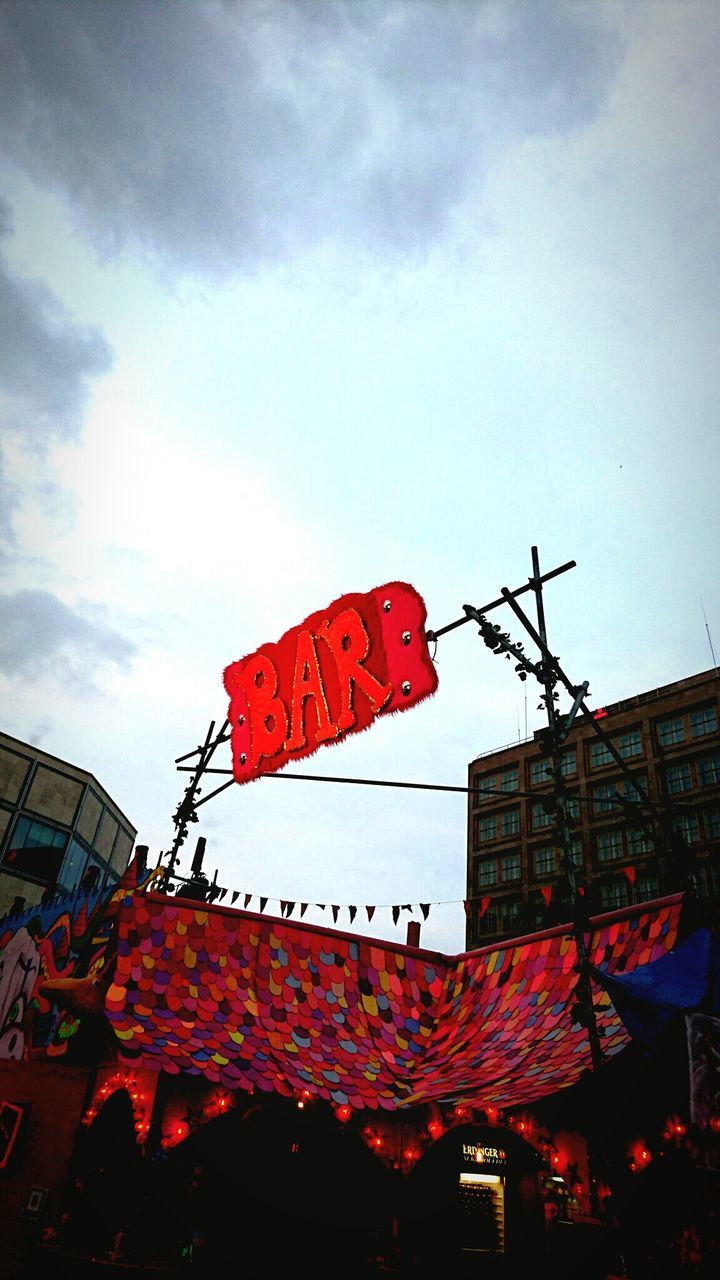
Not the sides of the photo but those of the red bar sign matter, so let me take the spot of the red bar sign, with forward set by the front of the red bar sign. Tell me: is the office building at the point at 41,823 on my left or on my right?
on my right

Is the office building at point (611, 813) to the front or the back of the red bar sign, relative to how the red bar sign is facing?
to the back

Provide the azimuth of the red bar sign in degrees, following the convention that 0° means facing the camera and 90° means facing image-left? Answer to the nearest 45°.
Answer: approximately 45°

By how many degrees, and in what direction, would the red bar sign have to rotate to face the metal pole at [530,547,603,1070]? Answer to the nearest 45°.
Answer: approximately 90° to its left
